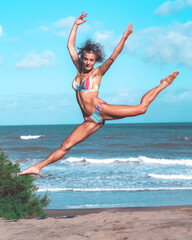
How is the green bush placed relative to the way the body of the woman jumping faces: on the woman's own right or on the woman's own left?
on the woman's own right

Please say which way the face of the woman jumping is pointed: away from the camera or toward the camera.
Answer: toward the camera

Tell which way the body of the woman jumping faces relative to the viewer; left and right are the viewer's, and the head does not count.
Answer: facing the viewer and to the left of the viewer
